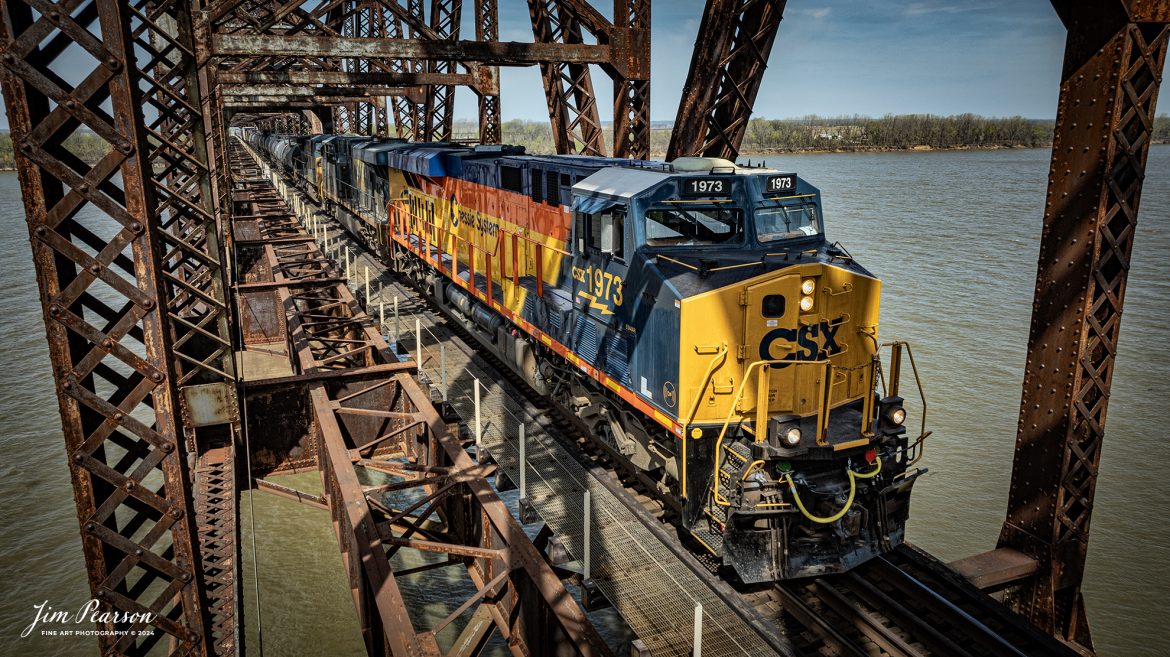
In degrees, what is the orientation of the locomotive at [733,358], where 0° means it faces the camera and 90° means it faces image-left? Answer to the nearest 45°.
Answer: approximately 315°
